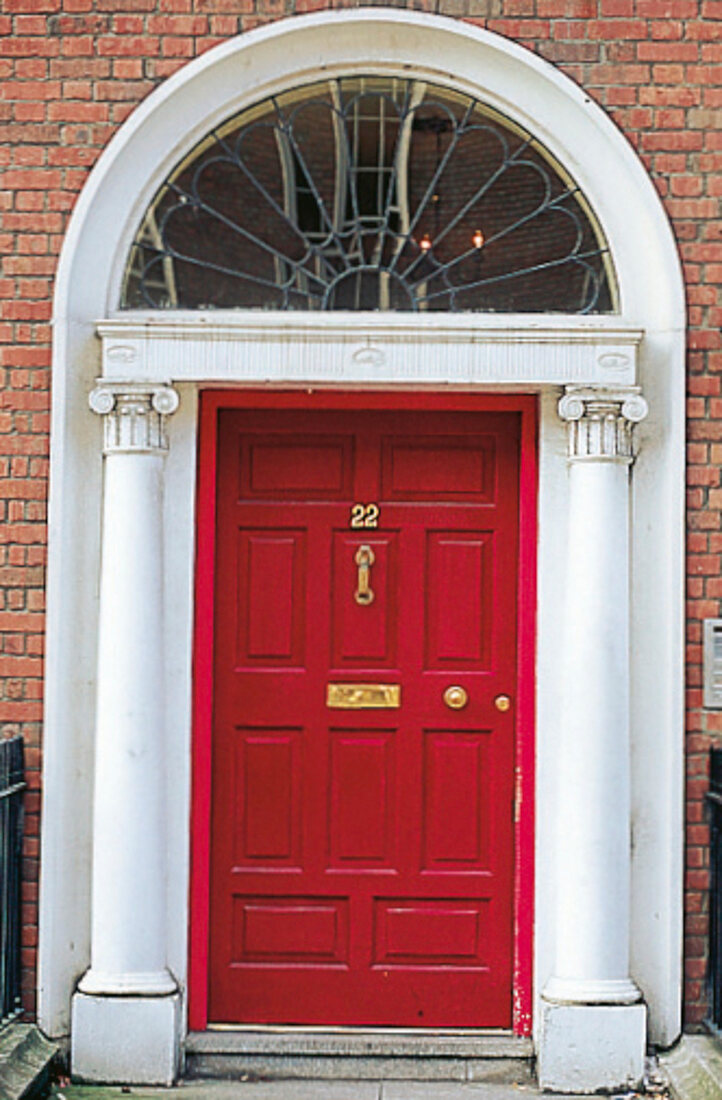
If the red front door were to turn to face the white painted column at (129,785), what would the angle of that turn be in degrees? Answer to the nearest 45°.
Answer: approximately 90° to its right

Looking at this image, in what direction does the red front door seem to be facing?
toward the camera

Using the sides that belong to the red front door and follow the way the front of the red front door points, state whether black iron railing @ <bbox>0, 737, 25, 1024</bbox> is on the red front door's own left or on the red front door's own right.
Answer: on the red front door's own right

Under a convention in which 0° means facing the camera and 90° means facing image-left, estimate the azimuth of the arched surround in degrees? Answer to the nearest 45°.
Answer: approximately 0°
